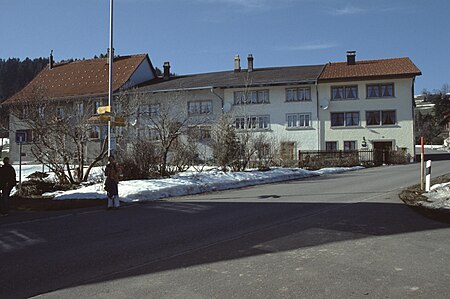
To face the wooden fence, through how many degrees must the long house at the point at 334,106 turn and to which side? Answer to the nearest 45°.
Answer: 0° — it already faces it

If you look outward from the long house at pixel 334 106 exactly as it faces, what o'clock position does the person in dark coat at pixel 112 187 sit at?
The person in dark coat is roughly at 1 o'clock from the long house.

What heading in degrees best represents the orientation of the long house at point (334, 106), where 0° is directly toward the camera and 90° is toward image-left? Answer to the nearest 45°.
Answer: approximately 0°

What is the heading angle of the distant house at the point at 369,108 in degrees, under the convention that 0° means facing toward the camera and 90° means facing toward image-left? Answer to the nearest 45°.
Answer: approximately 0°
